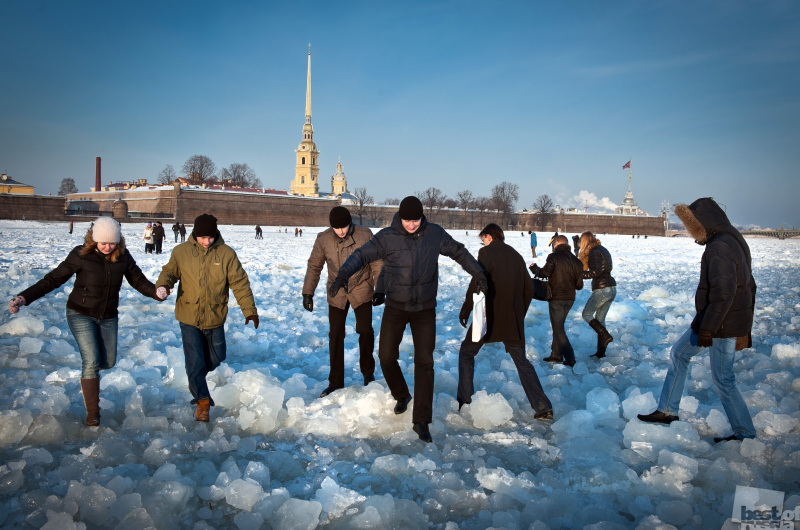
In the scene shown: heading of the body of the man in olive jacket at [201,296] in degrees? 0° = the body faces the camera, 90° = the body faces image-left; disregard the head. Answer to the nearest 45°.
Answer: approximately 0°

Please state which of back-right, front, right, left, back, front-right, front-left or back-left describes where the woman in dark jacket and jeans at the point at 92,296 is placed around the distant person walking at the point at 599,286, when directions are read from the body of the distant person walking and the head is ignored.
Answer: left

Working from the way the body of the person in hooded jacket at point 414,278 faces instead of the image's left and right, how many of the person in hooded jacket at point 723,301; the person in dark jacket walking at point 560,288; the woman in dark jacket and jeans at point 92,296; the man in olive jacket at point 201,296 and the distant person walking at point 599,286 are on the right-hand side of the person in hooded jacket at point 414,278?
2

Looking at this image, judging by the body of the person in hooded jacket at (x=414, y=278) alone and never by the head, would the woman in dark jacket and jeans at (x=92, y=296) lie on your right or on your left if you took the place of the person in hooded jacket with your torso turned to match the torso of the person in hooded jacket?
on your right

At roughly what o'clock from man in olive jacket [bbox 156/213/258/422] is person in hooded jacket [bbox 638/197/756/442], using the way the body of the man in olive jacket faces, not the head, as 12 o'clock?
The person in hooded jacket is roughly at 10 o'clock from the man in olive jacket.

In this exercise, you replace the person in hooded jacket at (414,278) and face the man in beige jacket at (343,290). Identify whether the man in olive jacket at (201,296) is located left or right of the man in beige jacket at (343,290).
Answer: left

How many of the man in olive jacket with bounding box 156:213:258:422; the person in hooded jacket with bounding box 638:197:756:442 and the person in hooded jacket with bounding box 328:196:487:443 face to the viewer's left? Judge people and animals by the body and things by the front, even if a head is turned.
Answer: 1
